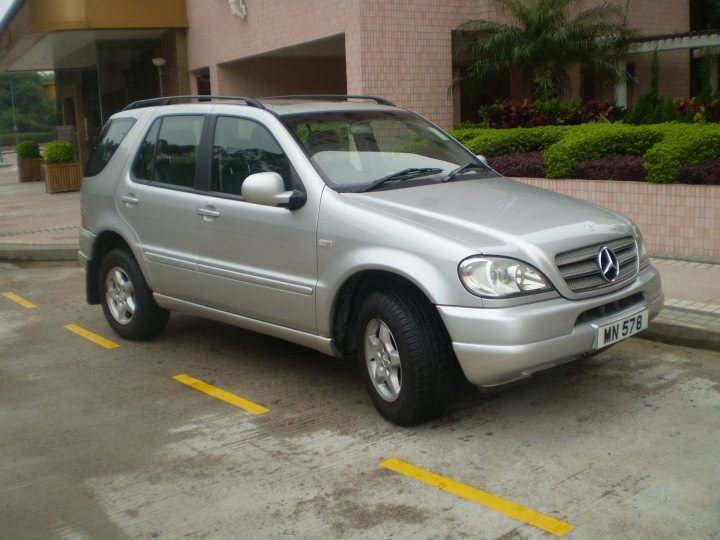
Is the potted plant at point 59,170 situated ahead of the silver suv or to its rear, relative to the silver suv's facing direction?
to the rear

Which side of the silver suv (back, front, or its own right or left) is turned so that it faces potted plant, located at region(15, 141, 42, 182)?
back

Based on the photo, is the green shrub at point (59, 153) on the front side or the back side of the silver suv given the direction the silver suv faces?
on the back side

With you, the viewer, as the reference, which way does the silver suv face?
facing the viewer and to the right of the viewer

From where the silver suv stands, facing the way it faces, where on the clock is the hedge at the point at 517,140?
The hedge is roughly at 8 o'clock from the silver suv.

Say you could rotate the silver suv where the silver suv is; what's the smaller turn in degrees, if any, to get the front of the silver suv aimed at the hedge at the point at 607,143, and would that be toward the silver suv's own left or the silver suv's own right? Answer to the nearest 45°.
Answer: approximately 90° to the silver suv's own left

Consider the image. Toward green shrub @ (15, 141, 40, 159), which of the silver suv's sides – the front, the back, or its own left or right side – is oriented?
back

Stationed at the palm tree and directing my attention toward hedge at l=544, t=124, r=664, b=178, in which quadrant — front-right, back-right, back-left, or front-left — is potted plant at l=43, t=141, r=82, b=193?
back-right

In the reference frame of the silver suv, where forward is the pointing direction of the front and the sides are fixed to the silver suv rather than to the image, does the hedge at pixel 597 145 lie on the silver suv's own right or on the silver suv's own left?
on the silver suv's own left

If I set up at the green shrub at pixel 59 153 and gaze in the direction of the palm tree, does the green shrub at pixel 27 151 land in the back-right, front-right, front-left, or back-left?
back-left

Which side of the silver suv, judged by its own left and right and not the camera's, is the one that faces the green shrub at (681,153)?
left
